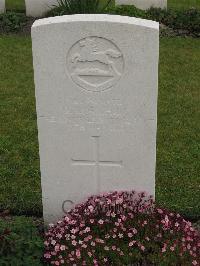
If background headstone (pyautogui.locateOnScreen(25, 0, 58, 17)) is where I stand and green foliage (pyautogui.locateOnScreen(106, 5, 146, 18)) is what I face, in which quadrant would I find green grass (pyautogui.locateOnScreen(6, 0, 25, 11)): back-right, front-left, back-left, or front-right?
back-left

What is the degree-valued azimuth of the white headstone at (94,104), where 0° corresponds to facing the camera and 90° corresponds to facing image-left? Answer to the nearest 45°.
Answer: approximately 0°

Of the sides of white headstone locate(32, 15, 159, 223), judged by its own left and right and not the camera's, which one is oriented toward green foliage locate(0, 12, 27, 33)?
back

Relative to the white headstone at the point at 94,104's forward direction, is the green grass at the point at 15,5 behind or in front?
behind

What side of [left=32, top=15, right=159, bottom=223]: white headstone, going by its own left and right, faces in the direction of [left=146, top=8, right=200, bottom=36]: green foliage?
back

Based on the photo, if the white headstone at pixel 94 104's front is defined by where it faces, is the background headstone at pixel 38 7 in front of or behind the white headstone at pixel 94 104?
behind

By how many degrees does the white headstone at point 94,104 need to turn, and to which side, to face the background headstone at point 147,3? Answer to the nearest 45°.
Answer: approximately 180°

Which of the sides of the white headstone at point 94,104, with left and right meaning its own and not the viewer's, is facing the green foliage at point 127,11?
back

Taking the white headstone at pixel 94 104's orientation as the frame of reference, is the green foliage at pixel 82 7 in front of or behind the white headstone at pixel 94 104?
behind
